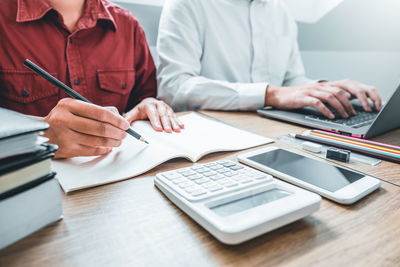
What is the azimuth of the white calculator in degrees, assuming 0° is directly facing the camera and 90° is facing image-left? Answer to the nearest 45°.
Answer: approximately 135°

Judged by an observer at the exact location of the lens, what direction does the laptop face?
facing away from the viewer and to the left of the viewer

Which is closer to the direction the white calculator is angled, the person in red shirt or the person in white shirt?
the person in red shirt

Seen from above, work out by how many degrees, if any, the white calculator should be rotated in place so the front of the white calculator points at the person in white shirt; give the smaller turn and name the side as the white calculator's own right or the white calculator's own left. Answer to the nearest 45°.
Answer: approximately 45° to the white calculator's own right

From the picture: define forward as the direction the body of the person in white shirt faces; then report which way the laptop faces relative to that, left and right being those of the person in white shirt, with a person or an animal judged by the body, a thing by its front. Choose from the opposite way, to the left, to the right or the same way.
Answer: the opposite way

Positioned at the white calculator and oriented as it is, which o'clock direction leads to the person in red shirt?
The person in red shirt is roughly at 12 o'clock from the white calculator.
